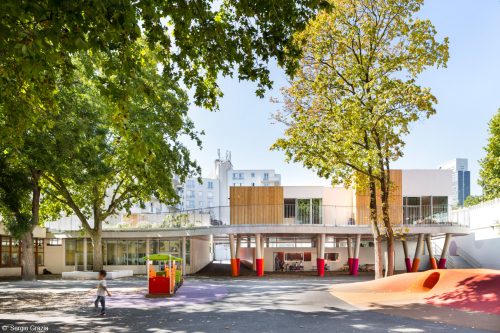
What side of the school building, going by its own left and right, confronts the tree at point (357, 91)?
front

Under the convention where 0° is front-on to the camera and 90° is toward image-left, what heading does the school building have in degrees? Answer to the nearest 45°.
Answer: approximately 0°

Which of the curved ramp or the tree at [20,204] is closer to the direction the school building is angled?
the curved ramp

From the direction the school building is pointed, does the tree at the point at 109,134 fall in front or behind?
in front
